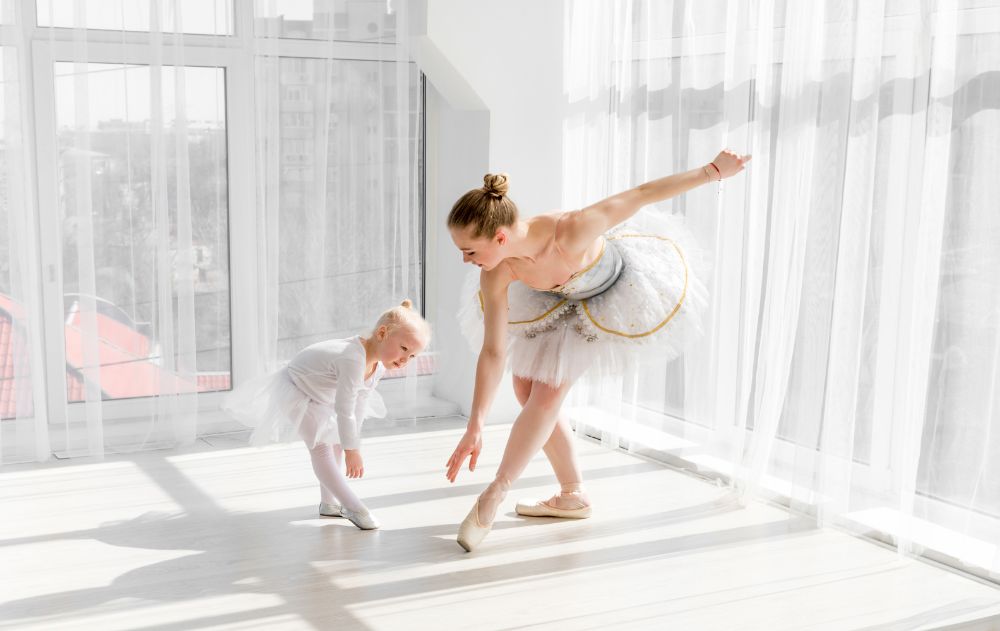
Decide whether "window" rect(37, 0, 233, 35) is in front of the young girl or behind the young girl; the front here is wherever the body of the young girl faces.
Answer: behind

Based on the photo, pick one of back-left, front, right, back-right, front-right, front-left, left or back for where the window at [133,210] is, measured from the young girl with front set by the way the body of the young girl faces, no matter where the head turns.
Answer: back

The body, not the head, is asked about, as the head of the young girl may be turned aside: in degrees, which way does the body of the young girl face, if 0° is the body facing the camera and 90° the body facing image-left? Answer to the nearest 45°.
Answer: approximately 315°
